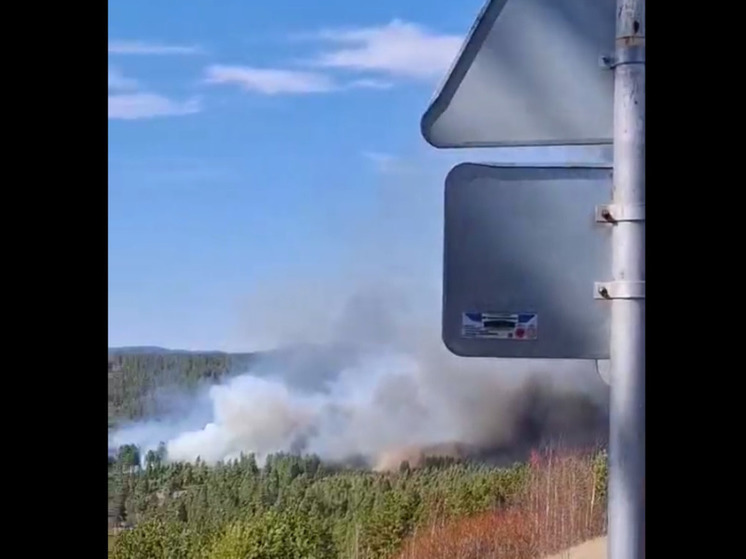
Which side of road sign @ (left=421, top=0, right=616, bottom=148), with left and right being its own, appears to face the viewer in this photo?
back

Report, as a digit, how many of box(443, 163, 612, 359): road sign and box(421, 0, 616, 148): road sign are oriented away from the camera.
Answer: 2

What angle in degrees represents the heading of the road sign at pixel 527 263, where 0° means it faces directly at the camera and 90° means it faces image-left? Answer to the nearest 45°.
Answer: approximately 180°
